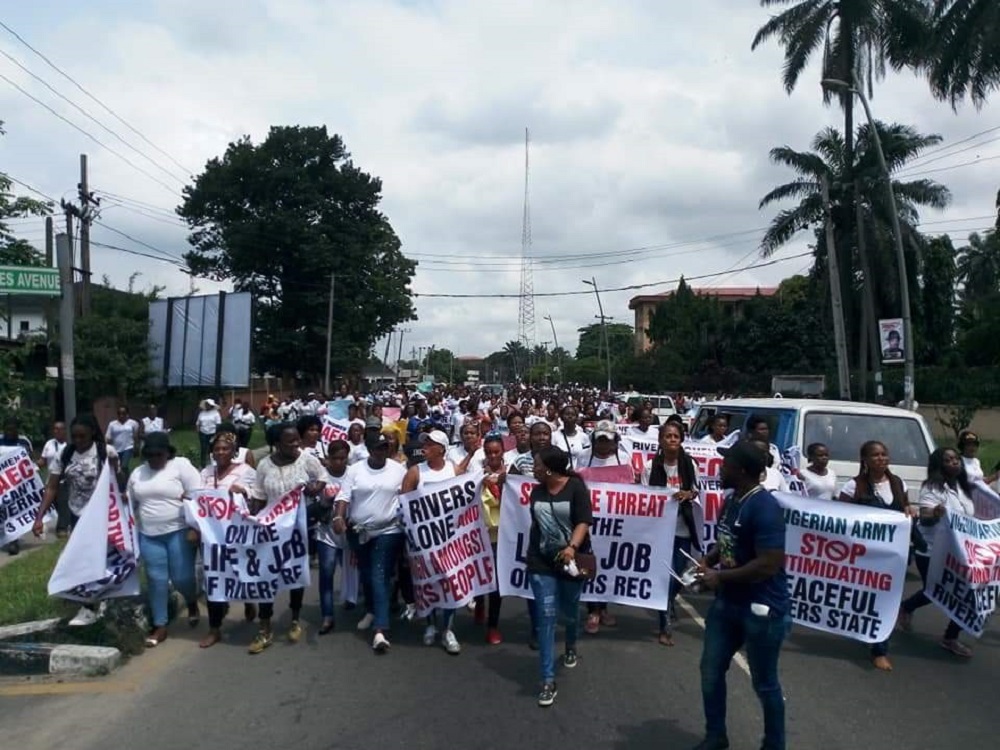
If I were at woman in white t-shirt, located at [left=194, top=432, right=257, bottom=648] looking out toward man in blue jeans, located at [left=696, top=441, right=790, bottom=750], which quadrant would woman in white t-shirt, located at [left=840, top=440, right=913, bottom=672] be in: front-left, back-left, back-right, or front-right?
front-left

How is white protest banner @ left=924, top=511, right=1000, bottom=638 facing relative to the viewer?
toward the camera

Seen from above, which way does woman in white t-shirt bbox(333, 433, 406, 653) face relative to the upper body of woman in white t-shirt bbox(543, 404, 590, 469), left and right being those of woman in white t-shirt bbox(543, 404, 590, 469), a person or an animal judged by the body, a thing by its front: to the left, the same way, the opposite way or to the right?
the same way

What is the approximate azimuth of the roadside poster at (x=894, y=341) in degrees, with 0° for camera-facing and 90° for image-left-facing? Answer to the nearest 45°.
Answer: approximately 0°

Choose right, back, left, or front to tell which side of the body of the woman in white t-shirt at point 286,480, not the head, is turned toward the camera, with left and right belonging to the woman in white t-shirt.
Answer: front

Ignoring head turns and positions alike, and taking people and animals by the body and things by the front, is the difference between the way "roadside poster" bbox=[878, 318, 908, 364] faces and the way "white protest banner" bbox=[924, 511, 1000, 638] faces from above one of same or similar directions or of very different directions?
same or similar directions

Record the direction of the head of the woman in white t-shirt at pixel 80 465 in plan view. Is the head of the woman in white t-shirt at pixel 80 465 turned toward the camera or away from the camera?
toward the camera

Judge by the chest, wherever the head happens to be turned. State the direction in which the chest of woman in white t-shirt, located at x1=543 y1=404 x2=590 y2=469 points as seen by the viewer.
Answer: toward the camera

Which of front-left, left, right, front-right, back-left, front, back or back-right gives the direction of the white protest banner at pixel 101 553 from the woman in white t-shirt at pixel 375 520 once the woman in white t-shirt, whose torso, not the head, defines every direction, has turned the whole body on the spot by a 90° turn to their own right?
front

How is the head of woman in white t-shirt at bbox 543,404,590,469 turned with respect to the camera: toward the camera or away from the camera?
toward the camera

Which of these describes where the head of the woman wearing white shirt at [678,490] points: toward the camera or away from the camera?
toward the camera

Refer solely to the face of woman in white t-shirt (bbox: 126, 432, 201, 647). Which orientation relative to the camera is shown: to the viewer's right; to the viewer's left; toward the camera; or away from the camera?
toward the camera

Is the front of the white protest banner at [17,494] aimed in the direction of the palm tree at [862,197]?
no

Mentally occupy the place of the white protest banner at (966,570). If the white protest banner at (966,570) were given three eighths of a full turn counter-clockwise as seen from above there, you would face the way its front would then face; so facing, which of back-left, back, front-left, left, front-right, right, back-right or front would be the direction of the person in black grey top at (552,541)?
back

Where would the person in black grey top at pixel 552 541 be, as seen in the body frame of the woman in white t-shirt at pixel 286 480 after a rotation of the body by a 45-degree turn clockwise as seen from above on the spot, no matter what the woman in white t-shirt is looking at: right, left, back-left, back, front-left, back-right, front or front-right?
left

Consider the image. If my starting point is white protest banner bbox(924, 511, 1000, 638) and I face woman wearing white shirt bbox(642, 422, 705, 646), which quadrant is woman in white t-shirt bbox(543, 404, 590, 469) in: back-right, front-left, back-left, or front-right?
front-right

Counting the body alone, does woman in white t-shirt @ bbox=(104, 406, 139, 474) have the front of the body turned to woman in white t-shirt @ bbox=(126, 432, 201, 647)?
yes
